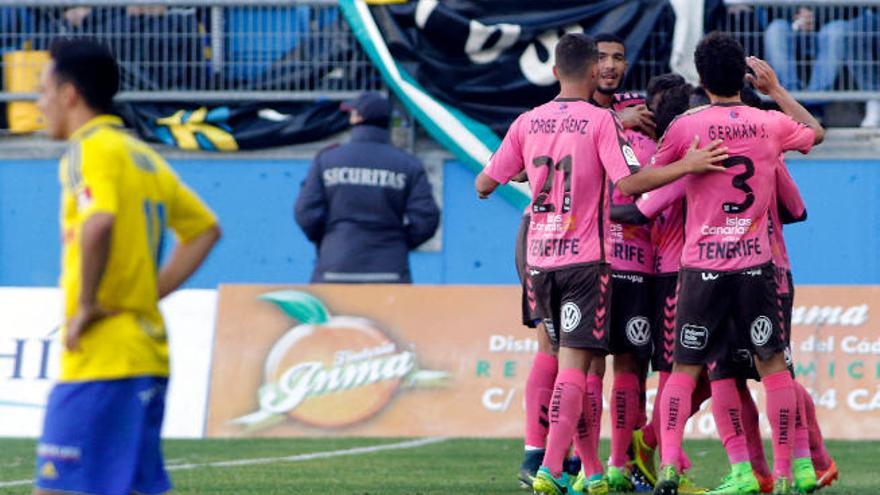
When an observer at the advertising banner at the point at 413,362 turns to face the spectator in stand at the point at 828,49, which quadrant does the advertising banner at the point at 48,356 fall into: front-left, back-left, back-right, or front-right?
back-left

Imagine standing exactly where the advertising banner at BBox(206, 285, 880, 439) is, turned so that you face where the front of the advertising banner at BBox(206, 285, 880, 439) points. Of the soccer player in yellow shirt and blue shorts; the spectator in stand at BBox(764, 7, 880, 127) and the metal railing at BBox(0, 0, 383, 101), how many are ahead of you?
1

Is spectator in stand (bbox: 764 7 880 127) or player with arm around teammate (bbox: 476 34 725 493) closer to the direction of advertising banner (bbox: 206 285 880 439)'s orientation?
the player with arm around teammate

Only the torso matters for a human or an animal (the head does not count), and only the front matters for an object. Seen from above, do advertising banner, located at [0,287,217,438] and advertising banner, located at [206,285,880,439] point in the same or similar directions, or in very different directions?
same or similar directions

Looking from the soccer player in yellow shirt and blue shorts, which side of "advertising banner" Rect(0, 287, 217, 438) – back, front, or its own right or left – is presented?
front

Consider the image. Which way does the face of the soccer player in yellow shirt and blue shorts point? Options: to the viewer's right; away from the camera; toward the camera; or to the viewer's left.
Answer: to the viewer's left

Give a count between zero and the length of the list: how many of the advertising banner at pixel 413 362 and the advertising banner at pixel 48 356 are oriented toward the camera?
2

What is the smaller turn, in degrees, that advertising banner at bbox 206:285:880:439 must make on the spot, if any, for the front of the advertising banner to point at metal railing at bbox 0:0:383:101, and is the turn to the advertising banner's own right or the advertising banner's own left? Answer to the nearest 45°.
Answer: approximately 135° to the advertising banner's own right

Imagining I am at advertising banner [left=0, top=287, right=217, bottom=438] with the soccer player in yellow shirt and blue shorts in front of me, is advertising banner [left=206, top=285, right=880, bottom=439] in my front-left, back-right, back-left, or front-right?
front-left

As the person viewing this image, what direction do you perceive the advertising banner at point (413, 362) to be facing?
facing the viewer

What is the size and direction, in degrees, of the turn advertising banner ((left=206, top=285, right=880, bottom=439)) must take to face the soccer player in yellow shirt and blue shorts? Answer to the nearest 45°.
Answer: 0° — it already faces them

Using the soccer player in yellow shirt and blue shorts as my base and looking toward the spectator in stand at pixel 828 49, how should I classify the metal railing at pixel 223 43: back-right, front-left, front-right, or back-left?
front-left

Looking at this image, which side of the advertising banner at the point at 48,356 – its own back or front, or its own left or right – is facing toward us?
front

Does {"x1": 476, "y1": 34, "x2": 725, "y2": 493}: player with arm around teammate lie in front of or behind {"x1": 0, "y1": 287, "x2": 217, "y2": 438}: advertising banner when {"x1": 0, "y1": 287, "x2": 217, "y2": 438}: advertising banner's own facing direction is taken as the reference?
in front
